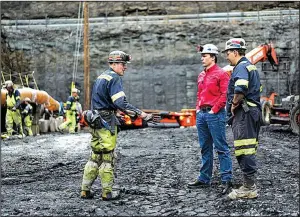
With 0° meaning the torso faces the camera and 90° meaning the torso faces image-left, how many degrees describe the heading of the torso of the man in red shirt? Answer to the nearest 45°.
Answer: approximately 45°

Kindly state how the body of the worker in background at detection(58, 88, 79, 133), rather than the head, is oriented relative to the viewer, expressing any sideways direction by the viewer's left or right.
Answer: facing to the right of the viewer

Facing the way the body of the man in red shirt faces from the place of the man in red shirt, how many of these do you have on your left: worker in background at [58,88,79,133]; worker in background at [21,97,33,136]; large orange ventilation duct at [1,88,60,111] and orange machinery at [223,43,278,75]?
0

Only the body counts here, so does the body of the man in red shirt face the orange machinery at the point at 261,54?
no

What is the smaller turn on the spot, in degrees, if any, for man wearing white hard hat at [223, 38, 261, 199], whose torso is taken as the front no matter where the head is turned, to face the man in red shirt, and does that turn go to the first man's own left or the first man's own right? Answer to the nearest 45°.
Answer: approximately 45° to the first man's own right

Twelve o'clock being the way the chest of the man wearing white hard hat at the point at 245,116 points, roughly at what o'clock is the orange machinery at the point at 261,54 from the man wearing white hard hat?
The orange machinery is roughly at 3 o'clock from the man wearing white hard hat.

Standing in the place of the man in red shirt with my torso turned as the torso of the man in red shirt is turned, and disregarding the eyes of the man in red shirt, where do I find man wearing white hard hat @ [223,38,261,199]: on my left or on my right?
on my left

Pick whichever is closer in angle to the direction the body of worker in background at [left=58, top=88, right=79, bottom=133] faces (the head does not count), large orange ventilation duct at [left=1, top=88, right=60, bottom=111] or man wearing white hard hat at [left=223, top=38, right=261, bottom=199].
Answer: the man wearing white hard hat

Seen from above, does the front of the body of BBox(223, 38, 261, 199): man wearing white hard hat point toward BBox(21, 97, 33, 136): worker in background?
no

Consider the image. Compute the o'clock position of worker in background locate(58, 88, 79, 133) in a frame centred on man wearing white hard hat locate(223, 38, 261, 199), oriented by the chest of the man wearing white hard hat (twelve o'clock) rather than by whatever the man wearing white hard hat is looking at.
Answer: The worker in background is roughly at 2 o'clock from the man wearing white hard hat.

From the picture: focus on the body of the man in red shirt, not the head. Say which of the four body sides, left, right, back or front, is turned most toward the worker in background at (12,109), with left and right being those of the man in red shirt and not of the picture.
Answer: right

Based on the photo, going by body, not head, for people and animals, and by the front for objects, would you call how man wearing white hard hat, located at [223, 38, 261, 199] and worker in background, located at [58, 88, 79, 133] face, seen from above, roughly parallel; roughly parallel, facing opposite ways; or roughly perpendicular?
roughly parallel, facing opposite ways

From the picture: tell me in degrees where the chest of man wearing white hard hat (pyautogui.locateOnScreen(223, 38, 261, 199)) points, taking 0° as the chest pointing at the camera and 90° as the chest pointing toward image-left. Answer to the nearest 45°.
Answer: approximately 90°

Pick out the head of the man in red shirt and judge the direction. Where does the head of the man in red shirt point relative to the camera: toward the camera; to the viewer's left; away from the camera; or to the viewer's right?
to the viewer's left

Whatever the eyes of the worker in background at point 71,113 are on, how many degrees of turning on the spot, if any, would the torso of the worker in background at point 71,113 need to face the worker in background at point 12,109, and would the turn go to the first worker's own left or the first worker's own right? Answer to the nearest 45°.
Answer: approximately 135° to the first worker's own right

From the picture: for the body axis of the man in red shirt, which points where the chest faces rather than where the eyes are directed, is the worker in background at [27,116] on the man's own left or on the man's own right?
on the man's own right
